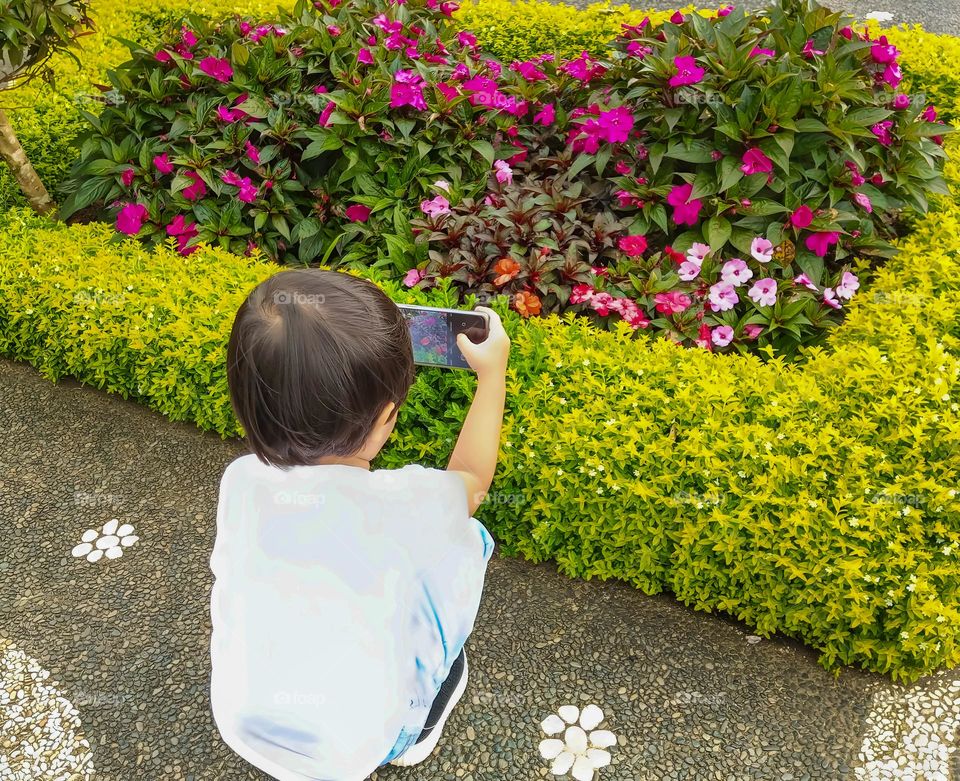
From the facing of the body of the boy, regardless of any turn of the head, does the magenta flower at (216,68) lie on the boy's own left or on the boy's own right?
on the boy's own left

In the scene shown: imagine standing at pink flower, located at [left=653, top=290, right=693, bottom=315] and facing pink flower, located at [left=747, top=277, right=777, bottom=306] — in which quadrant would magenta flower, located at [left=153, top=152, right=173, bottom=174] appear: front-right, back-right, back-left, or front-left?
back-left

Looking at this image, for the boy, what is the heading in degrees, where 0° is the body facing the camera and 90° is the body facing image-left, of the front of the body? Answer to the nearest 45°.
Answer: approximately 225°

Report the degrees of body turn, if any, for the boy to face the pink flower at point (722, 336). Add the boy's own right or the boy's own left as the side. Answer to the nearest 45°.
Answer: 0° — they already face it

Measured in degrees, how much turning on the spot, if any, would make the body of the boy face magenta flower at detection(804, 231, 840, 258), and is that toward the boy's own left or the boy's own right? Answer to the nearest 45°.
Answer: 0° — they already face it

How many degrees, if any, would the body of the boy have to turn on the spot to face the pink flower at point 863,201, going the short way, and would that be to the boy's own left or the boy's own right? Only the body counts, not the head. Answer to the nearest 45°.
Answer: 0° — they already face it

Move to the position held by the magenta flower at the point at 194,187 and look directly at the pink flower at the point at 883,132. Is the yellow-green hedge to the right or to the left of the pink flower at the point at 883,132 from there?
right

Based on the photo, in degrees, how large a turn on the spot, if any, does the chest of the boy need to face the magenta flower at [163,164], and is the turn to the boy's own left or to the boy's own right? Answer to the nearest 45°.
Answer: approximately 45° to the boy's own left
